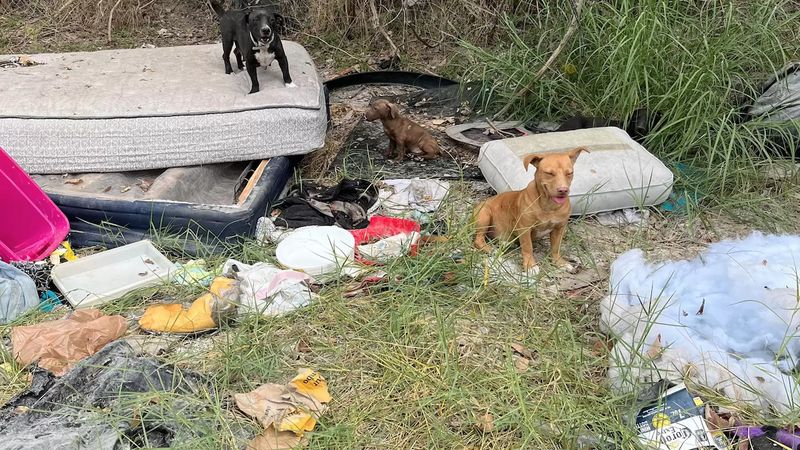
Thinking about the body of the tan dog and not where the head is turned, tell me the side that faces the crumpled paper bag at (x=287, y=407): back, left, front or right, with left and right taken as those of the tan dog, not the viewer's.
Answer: right

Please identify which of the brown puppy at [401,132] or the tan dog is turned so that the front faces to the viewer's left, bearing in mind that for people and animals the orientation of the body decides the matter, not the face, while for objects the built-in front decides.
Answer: the brown puppy

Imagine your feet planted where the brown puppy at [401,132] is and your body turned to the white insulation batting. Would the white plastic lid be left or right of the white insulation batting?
right

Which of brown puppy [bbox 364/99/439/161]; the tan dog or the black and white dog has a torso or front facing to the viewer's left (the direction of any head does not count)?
the brown puppy

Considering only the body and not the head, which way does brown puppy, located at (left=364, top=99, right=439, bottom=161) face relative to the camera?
to the viewer's left

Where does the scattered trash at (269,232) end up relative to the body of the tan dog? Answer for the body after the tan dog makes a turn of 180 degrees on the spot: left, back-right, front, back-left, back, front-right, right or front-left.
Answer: front-left

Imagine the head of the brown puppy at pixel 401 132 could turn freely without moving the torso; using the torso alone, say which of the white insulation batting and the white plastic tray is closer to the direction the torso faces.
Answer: the white plastic tray

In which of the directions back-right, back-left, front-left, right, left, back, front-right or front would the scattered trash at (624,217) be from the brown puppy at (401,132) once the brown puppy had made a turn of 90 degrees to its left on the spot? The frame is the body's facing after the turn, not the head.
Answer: front-left

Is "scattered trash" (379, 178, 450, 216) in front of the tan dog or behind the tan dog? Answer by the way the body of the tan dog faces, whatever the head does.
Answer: behind

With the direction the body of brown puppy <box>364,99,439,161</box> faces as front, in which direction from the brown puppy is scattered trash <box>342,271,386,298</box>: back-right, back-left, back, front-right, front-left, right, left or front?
left

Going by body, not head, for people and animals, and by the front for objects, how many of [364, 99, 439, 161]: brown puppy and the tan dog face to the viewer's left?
1

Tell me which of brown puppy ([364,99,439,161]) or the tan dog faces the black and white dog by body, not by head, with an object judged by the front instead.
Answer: the brown puppy

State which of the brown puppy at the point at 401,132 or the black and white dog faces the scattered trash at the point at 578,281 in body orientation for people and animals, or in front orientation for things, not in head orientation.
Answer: the black and white dog
